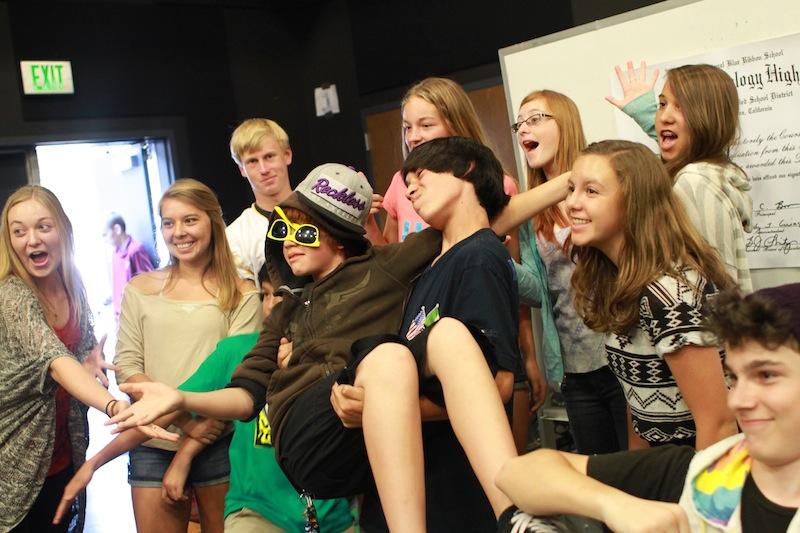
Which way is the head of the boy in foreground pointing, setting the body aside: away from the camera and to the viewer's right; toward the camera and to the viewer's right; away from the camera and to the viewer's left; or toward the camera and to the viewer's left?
toward the camera and to the viewer's left

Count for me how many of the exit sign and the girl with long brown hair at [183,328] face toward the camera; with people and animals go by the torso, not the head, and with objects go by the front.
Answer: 2

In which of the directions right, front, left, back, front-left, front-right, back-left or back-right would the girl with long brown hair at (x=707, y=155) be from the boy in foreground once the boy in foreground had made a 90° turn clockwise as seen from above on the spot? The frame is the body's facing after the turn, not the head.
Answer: front-right

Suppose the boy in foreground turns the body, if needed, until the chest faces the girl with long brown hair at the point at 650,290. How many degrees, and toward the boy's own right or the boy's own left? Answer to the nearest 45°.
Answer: approximately 135° to the boy's own right

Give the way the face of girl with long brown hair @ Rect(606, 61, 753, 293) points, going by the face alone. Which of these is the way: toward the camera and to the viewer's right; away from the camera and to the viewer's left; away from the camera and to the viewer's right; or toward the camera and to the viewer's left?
toward the camera and to the viewer's left

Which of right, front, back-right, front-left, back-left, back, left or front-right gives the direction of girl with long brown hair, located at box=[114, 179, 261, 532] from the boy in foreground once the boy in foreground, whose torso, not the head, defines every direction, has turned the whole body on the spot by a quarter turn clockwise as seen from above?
front

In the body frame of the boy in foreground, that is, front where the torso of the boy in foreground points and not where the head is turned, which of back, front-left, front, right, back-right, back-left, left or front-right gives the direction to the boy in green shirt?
right

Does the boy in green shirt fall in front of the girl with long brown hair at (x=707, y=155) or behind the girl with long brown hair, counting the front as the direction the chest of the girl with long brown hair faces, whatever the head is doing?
in front
